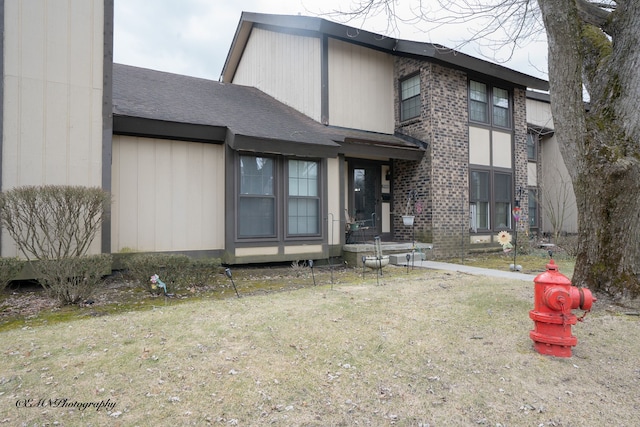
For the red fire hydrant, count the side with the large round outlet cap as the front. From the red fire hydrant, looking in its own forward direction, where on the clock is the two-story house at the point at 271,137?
The two-story house is roughly at 7 o'clock from the red fire hydrant.

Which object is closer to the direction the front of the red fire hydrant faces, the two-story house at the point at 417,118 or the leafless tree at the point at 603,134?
the leafless tree

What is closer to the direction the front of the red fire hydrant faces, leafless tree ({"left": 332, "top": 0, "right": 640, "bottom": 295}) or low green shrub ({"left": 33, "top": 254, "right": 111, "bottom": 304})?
the leafless tree

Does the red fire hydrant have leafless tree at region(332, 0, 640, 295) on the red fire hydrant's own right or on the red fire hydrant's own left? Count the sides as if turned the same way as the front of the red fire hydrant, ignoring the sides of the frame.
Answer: on the red fire hydrant's own left

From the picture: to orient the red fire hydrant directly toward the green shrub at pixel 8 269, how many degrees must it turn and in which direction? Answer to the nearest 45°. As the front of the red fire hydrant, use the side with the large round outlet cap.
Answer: approximately 180°

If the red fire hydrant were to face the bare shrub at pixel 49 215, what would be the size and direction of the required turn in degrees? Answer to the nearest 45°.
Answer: approximately 180°

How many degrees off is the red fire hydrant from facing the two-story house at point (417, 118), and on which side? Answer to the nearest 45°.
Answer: approximately 135° to its left

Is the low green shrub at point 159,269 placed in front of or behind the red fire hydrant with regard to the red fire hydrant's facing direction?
behind
